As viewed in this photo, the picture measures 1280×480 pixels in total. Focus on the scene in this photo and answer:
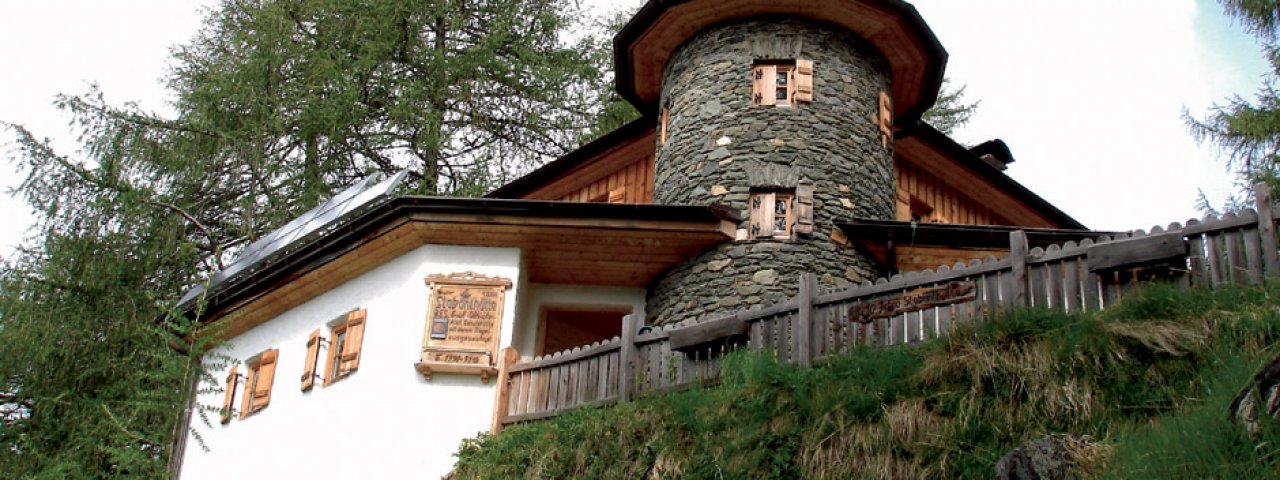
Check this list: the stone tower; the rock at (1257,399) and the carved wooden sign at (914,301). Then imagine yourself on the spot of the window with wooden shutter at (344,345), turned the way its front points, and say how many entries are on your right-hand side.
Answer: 0

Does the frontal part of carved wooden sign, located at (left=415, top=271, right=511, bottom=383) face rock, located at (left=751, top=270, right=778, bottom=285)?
no

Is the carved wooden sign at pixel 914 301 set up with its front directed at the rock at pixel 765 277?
no

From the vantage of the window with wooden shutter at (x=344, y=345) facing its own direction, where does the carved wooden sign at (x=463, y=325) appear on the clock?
The carved wooden sign is roughly at 9 o'clock from the window with wooden shutter.

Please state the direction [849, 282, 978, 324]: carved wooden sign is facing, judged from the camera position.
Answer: facing the viewer

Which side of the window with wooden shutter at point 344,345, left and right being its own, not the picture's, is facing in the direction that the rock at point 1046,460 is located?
left

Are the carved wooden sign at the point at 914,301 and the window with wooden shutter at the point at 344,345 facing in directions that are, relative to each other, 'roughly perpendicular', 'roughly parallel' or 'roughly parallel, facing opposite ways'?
roughly parallel

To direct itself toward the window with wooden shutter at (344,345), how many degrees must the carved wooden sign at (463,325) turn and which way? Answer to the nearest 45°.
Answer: approximately 135° to its right

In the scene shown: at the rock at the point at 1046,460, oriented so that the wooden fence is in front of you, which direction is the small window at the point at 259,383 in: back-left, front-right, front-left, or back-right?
front-left

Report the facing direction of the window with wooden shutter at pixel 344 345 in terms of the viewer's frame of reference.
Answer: facing the viewer and to the left of the viewer

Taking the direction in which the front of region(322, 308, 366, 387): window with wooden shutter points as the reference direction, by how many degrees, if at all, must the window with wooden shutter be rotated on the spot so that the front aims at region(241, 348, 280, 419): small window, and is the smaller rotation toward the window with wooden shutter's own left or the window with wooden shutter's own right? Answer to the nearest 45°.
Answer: approximately 90° to the window with wooden shutter's own right

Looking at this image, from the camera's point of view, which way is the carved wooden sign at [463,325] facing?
toward the camera

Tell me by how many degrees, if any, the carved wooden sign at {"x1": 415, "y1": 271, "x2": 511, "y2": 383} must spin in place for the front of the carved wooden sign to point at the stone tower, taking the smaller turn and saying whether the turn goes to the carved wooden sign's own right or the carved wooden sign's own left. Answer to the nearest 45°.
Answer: approximately 90° to the carved wooden sign's own left

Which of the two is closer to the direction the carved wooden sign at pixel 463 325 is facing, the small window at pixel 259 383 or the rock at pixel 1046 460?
the rock

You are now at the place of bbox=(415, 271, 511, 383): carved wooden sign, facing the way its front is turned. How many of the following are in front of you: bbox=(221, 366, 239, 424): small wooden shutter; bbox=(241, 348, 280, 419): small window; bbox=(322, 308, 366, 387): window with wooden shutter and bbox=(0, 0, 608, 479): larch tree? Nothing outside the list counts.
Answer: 0

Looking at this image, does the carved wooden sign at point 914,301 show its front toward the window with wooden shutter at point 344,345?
no

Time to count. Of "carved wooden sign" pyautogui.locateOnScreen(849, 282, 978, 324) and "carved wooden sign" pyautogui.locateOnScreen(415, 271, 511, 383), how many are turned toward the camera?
2
